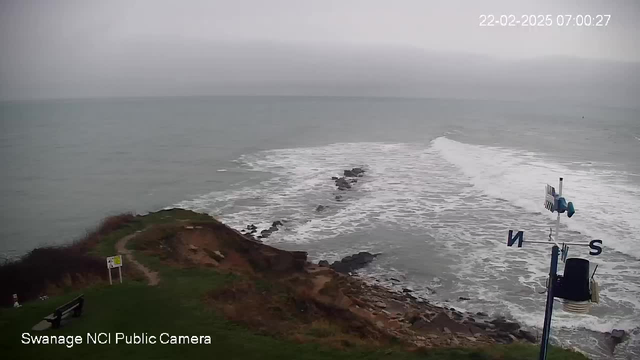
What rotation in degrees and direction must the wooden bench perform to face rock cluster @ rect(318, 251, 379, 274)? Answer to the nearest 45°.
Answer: approximately 90° to its right

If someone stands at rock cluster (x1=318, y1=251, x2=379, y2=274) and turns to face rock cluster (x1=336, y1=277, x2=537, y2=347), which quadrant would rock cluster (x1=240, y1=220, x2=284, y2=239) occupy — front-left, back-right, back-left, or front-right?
back-right

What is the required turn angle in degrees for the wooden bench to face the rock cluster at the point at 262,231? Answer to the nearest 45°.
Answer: approximately 90° to its right

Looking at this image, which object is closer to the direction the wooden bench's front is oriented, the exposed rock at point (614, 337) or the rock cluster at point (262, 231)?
the rock cluster

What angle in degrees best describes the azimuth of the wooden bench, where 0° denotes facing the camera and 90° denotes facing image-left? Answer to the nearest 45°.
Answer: approximately 135°

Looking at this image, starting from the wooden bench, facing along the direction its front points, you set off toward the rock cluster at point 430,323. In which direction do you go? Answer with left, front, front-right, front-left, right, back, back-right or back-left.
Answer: back-right
